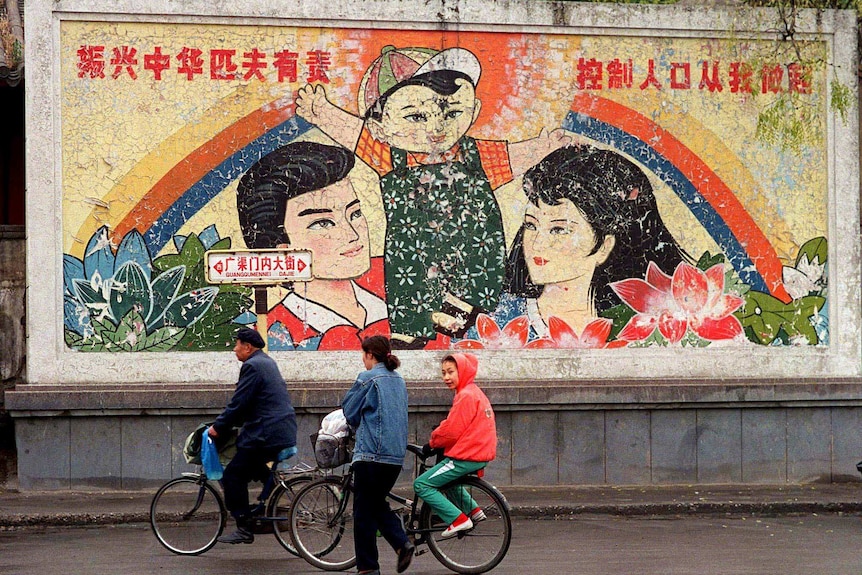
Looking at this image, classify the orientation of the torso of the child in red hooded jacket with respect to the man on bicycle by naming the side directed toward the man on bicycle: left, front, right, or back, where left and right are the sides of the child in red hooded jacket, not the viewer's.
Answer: front

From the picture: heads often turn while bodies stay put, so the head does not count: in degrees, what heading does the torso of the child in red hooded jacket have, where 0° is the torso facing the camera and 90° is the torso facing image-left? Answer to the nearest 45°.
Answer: approximately 90°

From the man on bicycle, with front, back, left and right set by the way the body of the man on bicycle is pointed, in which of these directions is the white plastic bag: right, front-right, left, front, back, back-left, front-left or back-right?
back-left

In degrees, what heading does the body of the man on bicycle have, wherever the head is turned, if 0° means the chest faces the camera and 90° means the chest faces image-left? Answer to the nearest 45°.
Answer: approximately 90°

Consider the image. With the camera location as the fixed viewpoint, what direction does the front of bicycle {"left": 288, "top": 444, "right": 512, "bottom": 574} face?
facing to the left of the viewer

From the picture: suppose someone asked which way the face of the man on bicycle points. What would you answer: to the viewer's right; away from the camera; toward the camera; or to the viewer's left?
to the viewer's left

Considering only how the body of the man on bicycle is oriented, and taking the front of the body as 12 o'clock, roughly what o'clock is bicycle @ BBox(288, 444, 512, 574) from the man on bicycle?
The bicycle is roughly at 7 o'clock from the man on bicycle.

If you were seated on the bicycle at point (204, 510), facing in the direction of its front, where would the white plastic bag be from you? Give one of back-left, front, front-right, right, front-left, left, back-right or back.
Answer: back-left

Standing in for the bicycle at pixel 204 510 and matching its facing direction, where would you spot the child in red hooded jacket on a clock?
The child in red hooded jacket is roughly at 7 o'clock from the bicycle.

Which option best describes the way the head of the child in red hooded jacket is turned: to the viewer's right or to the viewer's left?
to the viewer's left

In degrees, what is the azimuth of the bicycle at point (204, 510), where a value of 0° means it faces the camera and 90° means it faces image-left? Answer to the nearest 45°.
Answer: approximately 90°
